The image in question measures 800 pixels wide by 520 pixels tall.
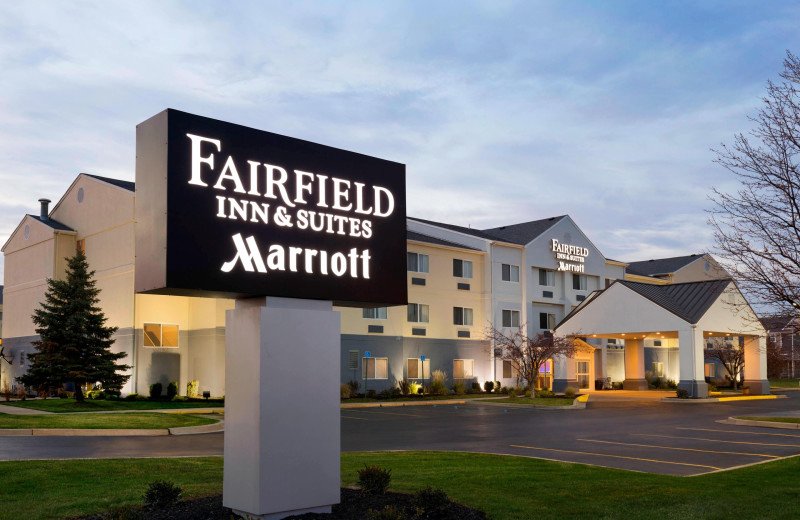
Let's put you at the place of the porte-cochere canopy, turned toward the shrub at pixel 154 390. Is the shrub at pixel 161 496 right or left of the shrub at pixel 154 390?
left

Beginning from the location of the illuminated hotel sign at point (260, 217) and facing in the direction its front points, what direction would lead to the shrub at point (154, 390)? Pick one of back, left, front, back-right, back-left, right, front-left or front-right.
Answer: back-left

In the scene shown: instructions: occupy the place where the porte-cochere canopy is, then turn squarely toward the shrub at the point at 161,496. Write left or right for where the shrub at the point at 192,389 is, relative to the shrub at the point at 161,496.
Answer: right

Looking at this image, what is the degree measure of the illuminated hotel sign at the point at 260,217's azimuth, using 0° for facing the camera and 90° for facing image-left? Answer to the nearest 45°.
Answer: approximately 315°

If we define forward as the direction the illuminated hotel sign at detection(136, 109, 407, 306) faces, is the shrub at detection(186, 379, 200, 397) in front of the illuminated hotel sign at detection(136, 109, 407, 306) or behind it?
behind
